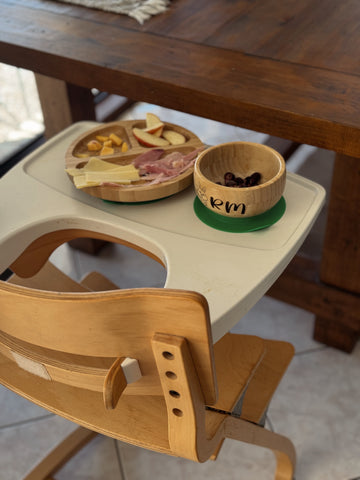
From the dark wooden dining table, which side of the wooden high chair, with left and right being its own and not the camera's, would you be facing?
front

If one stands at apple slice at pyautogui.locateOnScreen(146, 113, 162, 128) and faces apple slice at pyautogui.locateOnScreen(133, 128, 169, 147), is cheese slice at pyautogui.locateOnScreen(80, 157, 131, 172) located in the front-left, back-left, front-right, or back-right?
front-right
